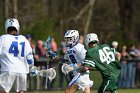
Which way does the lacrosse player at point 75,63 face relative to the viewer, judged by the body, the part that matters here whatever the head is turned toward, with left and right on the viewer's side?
facing the viewer and to the left of the viewer

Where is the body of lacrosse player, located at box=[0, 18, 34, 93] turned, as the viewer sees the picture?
away from the camera

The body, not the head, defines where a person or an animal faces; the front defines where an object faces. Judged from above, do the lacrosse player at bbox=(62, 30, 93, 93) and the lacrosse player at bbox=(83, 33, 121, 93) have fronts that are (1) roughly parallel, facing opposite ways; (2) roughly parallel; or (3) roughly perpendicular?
roughly perpendicular

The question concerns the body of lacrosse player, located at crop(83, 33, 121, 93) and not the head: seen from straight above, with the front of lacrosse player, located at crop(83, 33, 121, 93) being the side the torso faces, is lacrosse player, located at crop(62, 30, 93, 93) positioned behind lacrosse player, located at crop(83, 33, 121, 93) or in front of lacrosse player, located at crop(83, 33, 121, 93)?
in front

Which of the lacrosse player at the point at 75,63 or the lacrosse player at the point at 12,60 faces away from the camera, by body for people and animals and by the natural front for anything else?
the lacrosse player at the point at 12,60

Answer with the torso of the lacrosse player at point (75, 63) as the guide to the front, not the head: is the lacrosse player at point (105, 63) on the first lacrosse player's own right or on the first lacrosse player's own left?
on the first lacrosse player's own left

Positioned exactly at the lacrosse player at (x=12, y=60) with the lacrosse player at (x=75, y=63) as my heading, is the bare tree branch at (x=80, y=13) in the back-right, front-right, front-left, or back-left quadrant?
front-left

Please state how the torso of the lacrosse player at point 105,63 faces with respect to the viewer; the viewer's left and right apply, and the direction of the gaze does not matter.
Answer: facing away from the viewer and to the left of the viewer

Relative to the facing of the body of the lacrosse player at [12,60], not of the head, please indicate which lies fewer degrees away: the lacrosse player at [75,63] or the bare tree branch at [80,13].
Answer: the bare tree branch

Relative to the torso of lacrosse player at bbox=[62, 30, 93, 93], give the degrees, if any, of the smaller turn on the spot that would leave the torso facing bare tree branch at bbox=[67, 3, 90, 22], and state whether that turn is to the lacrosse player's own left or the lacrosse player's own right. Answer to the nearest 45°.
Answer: approximately 135° to the lacrosse player's own right

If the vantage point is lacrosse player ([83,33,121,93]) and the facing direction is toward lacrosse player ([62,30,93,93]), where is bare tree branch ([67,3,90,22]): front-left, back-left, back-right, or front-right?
front-right

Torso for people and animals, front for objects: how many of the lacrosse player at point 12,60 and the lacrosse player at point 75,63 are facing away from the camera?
1
